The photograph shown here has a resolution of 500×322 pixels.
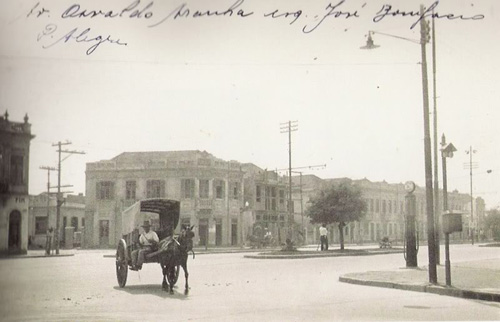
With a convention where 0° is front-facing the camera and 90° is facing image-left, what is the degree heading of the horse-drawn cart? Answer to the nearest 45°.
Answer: approximately 315°

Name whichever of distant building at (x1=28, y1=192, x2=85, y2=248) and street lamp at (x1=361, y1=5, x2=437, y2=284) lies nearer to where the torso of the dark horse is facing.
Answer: the street lamp

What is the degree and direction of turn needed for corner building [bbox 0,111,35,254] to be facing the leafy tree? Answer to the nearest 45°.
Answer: approximately 90° to its left

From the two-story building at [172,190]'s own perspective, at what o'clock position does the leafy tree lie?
The leafy tree is roughly at 8 o'clock from the two-story building.

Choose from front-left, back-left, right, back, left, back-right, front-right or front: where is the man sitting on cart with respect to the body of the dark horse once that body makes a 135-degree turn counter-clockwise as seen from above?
front-left
